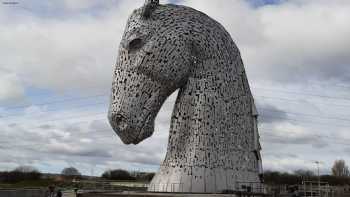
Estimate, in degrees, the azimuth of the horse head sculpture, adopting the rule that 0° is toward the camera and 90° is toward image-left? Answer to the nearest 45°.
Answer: approximately 90°
